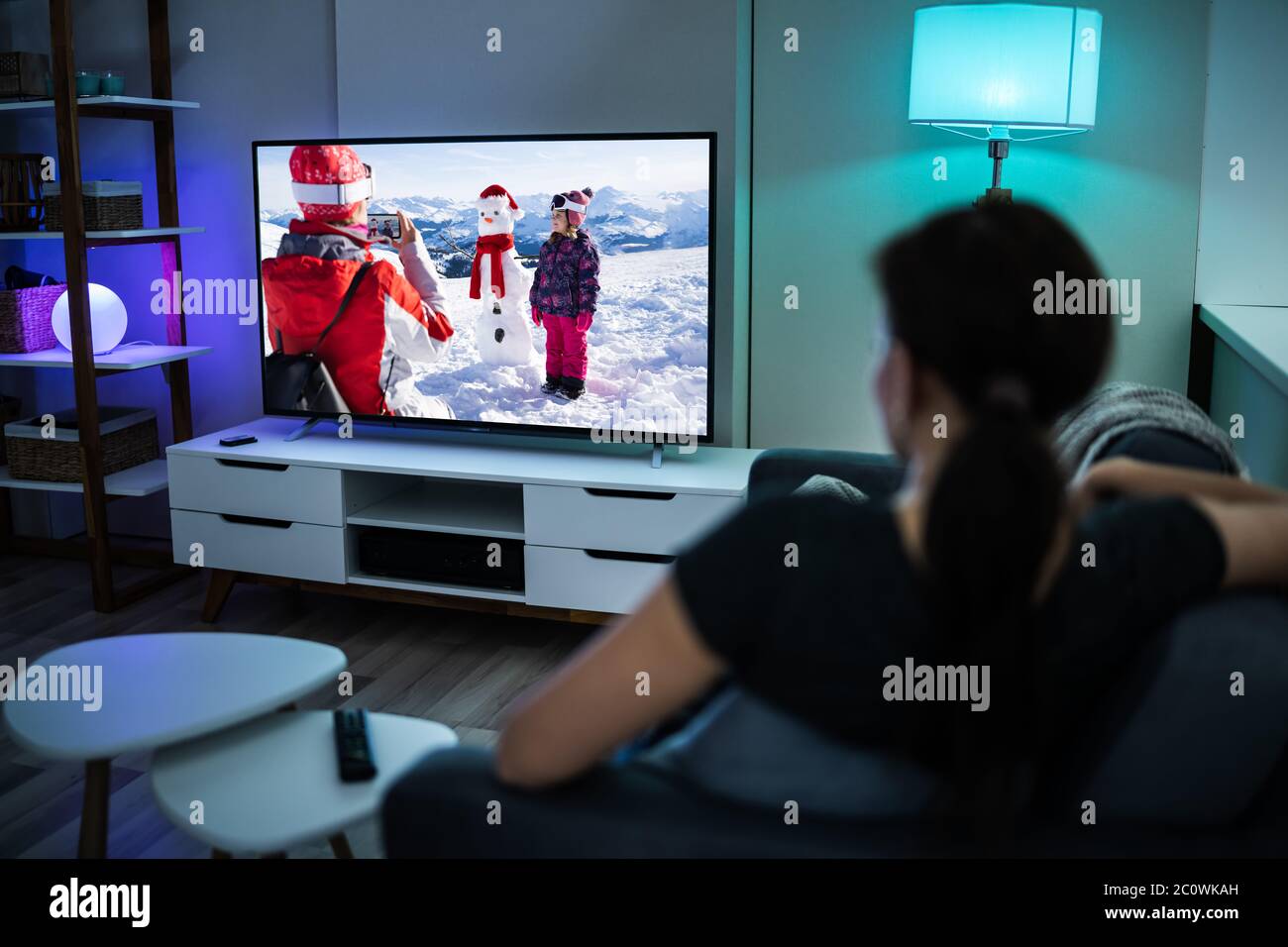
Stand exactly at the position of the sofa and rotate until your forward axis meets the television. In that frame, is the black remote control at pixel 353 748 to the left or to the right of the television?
left

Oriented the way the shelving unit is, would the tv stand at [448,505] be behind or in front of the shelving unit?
in front

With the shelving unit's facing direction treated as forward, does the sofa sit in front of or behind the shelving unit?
in front
